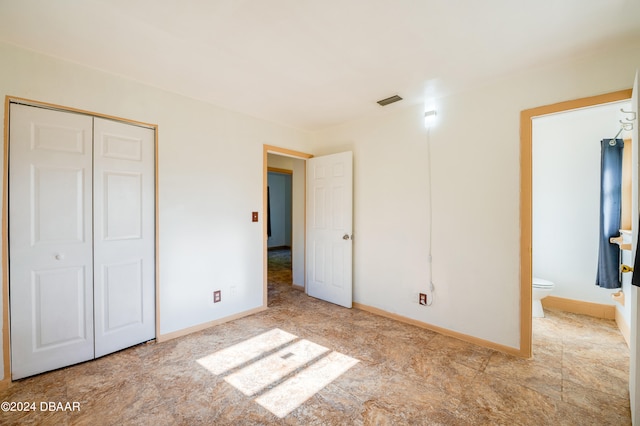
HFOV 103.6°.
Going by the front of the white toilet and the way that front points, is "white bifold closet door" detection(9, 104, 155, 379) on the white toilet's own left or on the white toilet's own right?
on the white toilet's own right

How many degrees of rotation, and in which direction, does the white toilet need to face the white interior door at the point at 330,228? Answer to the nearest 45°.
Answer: approximately 135° to its right
